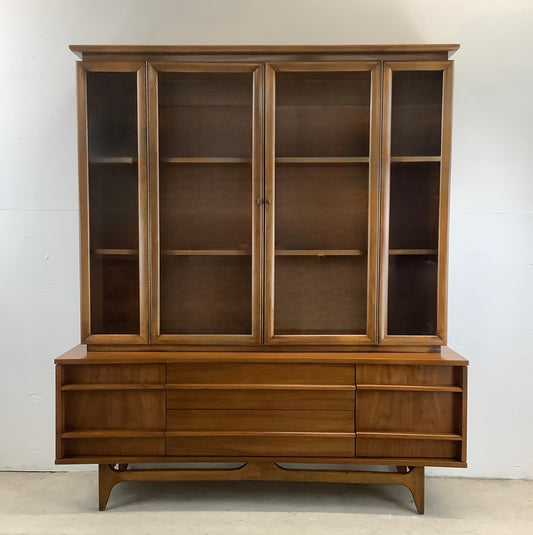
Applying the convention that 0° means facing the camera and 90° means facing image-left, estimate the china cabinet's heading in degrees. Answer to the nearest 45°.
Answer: approximately 0°
